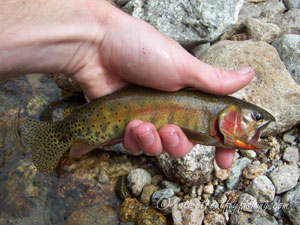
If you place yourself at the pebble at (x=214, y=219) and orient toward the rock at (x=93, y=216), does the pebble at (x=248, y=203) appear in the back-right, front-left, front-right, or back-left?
back-right

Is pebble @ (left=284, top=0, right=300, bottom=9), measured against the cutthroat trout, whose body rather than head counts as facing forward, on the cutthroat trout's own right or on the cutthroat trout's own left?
on the cutthroat trout's own left

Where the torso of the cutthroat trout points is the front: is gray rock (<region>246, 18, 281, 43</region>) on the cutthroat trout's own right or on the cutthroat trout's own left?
on the cutthroat trout's own left

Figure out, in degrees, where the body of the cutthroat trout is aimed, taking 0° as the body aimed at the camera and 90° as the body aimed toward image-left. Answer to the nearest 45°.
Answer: approximately 270°

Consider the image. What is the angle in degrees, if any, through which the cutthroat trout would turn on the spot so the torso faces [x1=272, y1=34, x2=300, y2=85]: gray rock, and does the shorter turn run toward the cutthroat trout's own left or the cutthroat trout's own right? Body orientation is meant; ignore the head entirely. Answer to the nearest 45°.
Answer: approximately 45° to the cutthroat trout's own left

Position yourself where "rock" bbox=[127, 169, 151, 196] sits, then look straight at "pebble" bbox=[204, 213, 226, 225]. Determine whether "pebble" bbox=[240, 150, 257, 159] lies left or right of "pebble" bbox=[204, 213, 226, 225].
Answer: left

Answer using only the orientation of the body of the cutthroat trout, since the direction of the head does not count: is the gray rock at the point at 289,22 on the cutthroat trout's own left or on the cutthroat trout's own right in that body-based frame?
on the cutthroat trout's own left
